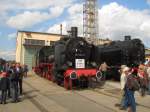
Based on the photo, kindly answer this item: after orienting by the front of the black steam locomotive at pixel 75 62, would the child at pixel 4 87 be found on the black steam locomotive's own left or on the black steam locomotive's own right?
on the black steam locomotive's own right

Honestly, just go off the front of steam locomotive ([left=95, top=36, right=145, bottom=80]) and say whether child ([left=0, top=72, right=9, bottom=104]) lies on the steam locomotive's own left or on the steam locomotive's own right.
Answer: on the steam locomotive's own right

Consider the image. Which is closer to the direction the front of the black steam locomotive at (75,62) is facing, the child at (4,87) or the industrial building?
the child
